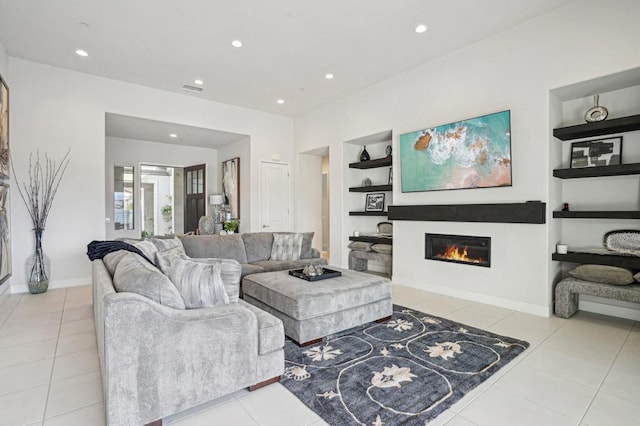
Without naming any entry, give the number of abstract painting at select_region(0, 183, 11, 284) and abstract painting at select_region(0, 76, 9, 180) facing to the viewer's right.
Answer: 2

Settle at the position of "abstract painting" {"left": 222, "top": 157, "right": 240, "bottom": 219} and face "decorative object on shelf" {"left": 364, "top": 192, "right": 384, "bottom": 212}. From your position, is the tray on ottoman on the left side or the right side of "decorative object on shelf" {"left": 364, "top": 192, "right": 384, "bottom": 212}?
right

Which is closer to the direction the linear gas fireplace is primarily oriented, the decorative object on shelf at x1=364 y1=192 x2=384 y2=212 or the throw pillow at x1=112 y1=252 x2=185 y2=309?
the throw pillow

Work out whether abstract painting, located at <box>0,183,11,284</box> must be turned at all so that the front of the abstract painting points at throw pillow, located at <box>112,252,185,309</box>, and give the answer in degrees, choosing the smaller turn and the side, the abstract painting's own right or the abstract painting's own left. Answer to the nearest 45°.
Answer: approximately 90° to the abstract painting's own right

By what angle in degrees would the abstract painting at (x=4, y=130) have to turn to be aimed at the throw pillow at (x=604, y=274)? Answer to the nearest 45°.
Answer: approximately 45° to its right

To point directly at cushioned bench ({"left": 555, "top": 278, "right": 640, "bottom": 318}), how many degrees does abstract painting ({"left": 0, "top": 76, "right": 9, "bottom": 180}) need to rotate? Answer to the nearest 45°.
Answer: approximately 45° to its right

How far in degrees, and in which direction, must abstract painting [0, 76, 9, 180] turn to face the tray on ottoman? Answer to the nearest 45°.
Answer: approximately 45° to its right

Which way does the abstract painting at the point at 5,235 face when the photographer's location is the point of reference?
facing to the right of the viewer

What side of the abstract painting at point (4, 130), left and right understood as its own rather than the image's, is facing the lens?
right
